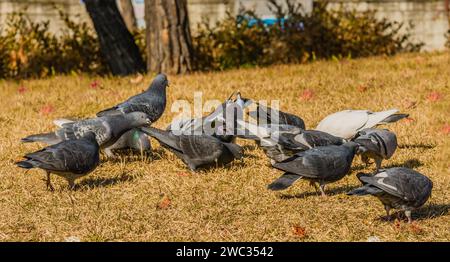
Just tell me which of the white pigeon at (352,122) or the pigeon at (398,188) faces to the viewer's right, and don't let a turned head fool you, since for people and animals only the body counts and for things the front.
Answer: the pigeon

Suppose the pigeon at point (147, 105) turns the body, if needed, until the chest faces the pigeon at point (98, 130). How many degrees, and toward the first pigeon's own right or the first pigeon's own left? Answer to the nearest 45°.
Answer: approximately 135° to the first pigeon's own right

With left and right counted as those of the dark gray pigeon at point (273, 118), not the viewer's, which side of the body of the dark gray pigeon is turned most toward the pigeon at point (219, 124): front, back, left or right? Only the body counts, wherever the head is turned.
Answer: front

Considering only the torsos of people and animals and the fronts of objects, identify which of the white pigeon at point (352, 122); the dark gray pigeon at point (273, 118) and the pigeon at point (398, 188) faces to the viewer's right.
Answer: the pigeon

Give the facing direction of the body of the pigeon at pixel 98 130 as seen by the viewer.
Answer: to the viewer's right

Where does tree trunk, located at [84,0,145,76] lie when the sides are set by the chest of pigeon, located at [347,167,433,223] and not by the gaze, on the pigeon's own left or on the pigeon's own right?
on the pigeon's own left

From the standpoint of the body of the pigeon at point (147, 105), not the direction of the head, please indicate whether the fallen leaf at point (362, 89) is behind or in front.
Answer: in front

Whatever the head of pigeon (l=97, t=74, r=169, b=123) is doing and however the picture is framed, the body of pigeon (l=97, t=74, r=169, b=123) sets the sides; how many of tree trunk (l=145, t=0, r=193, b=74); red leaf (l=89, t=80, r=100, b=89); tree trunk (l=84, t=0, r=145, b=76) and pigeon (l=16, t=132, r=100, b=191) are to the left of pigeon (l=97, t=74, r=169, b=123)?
3

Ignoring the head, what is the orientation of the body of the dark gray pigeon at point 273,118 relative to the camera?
to the viewer's left

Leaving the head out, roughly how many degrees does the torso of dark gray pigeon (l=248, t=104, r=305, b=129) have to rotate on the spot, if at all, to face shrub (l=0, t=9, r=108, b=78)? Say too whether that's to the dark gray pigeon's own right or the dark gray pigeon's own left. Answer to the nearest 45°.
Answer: approximately 45° to the dark gray pigeon's own right

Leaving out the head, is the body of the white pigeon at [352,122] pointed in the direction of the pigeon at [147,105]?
yes

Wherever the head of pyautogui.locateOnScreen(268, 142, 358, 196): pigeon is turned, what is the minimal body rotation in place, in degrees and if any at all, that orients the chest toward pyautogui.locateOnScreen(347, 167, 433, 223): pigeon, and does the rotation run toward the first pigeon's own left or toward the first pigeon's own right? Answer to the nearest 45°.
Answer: approximately 45° to the first pigeon's own right

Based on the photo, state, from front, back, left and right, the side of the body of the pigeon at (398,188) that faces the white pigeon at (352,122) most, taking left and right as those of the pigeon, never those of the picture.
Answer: left

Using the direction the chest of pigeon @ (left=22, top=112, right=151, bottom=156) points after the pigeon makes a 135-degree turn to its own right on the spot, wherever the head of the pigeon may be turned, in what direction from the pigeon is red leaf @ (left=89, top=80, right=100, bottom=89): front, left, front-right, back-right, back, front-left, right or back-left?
back-right

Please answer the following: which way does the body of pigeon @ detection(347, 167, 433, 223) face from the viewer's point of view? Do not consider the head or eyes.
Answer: to the viewer's right

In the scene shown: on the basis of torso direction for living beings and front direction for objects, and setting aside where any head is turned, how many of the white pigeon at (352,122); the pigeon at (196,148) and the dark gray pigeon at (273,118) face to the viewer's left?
2
